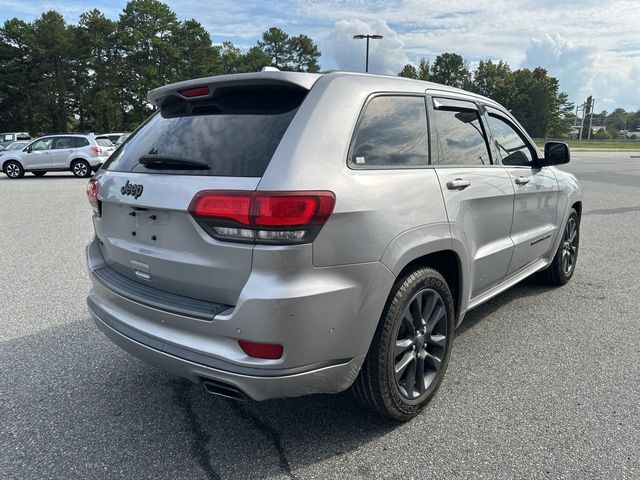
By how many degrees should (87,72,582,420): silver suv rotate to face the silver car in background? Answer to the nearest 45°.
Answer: approximately 90° to its left

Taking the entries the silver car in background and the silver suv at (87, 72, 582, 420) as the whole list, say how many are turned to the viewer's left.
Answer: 1

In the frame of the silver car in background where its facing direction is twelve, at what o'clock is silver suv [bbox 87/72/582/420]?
The silver suv is roughly at 9 o'clock from the silver car in background.

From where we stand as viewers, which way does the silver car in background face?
facing to the left of the viewer

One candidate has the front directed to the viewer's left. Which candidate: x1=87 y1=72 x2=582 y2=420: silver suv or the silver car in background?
the silver car in background

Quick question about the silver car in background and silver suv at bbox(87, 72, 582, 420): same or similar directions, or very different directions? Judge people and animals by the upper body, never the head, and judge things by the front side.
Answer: very different directions

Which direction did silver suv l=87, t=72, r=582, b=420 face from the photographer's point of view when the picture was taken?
facing away from the viewer and to the right of the viewer
